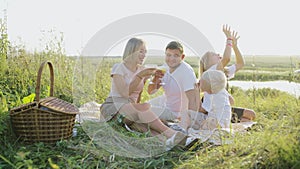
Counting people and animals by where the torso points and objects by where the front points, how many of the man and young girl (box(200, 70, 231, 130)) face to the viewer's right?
0

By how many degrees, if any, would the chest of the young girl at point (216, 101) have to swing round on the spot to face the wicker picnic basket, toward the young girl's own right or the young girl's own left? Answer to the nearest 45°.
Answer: approximately 45° to the young girl's own left

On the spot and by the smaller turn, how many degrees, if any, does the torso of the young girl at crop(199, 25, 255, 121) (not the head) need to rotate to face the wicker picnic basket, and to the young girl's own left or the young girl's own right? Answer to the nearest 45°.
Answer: approximately 135° to the young girl's own right

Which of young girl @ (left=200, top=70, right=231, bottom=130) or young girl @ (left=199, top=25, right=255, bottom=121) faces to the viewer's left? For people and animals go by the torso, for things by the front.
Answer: young girl @ (left=200, top=70, right=231, bottom=130)

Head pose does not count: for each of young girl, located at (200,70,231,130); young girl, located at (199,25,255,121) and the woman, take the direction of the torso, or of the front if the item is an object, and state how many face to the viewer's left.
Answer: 1

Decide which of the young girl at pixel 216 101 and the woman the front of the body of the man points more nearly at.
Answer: the woman

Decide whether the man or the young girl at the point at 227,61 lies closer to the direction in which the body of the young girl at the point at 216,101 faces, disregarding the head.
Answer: the man

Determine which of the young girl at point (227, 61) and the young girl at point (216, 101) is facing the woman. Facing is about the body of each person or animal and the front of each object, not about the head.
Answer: the young girl at point (216, 101)

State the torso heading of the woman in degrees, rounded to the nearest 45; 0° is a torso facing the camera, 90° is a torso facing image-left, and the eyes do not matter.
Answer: approximately 315°

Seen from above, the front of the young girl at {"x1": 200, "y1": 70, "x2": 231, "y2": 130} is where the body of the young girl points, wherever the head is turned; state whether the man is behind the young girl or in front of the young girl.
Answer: in front

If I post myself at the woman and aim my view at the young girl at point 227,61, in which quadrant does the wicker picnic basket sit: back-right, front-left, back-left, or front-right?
back-right

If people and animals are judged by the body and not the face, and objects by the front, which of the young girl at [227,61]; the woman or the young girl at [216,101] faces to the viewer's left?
the young girl at [216,101]

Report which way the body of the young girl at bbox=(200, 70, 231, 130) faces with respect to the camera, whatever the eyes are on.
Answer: to the viewer's left
